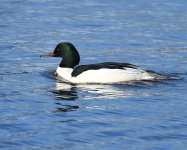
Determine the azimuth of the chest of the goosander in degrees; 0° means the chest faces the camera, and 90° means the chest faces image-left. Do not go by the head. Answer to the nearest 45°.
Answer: approximately 90°
